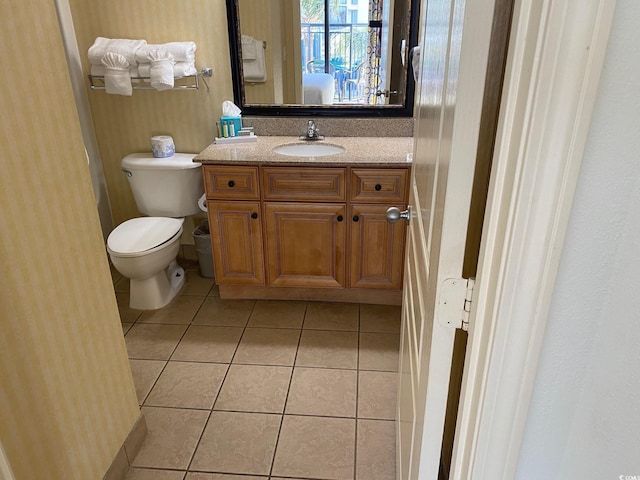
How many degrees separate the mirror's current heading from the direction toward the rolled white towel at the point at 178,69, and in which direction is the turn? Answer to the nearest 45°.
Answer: approximately 90° to its right

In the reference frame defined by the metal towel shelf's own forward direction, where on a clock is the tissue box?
The tissue box is roughly at 10 o'clock from the metal towel shelf.

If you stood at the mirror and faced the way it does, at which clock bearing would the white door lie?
The white door is roughly at 12 o'clock from the mirror.

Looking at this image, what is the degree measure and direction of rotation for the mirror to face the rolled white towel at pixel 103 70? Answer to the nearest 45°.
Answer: approximately 90° to its right

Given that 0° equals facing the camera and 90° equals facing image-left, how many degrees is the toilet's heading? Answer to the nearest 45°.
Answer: approximately 45°

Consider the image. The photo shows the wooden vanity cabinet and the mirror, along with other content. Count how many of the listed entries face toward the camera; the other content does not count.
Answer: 2

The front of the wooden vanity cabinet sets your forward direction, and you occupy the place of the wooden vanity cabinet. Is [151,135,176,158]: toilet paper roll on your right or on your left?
on your right

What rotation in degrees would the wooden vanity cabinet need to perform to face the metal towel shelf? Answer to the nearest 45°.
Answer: approximately 135° to its right

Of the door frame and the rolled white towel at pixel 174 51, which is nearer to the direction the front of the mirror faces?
the door frame
